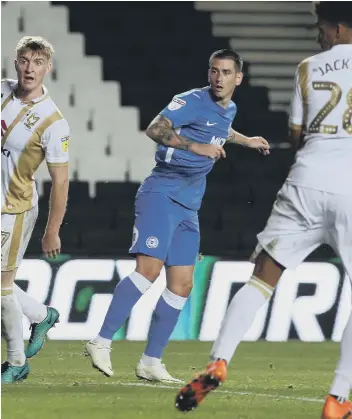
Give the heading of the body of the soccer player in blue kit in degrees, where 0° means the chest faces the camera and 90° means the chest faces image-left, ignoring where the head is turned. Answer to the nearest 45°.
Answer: approximately 315°

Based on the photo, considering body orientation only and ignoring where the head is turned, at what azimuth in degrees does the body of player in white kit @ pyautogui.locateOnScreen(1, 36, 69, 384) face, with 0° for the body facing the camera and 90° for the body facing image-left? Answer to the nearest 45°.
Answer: approximately 45°

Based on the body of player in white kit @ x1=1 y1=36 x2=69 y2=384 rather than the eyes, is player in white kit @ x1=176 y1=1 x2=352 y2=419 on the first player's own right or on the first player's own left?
on the first player's own left

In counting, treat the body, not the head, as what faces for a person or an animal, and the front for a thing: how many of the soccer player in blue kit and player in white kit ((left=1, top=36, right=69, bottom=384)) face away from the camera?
0

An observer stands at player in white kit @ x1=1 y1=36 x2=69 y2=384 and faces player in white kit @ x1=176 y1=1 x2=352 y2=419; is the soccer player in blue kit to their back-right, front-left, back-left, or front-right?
front-left

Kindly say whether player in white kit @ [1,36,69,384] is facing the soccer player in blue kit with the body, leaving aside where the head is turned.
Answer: no

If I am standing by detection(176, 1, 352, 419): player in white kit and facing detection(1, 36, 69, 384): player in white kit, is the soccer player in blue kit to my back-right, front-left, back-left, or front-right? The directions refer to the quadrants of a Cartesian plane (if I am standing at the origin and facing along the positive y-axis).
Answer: front-right
